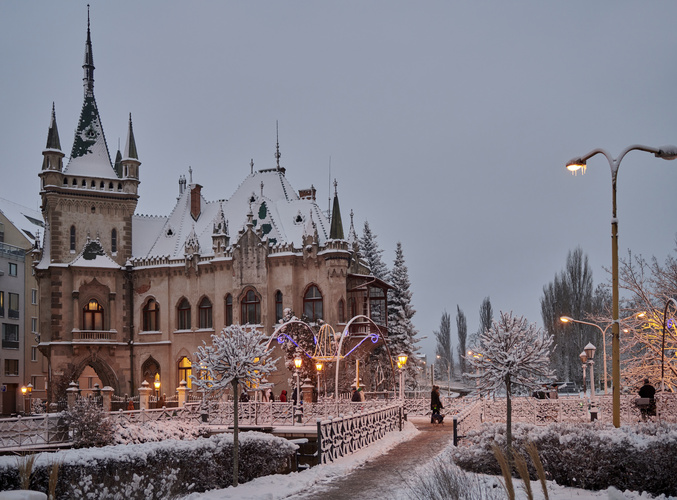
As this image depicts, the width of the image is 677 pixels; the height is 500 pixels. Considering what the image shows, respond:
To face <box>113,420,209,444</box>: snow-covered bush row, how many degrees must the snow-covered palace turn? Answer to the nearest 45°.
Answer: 0° — it already faces it

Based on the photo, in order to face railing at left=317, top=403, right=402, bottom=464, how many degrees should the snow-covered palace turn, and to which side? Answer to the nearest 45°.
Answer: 0° — it already faces it

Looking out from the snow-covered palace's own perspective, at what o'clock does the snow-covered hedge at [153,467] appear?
The snow-covered hedge is roughly at 12 o'clock from the snow-covered palace.

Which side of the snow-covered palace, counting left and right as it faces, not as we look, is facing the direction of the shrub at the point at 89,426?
front

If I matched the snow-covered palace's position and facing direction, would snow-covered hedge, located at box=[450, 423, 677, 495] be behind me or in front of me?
in front

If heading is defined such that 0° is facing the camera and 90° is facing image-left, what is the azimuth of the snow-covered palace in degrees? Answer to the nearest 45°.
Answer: approximately 0°
